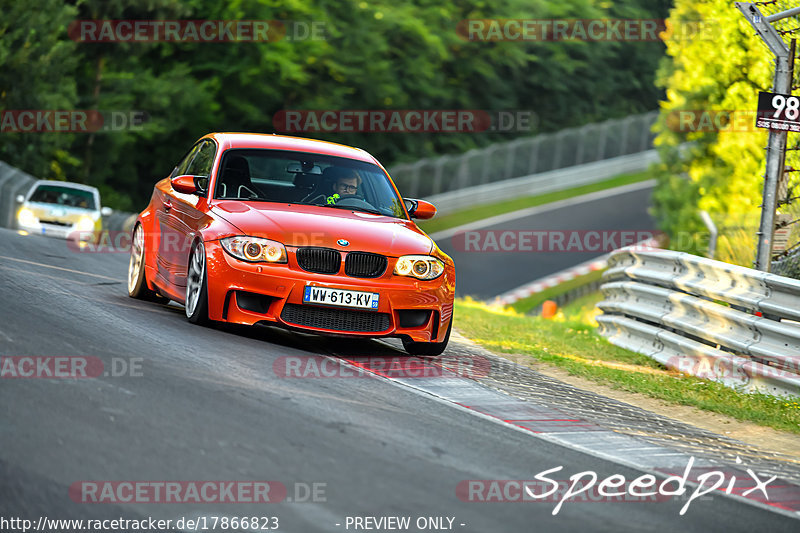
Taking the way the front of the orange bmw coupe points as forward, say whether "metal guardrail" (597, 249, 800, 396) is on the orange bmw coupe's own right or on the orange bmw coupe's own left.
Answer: on the orange bmw coupe's own left

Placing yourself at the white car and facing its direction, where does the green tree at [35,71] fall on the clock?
The green tree is roughly at 6 o'clock from the white car.

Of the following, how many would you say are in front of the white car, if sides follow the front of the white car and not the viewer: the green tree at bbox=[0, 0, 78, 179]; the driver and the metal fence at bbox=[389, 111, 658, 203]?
1

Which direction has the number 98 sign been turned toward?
toward the camera

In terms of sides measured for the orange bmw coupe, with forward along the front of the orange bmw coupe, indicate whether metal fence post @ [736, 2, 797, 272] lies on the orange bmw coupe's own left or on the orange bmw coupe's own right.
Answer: on the orange bmw coupe's own left

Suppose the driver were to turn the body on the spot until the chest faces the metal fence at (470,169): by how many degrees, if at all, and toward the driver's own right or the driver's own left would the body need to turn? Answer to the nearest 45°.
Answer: approximately 135° to the driver's own left

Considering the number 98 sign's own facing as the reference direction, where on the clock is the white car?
The white car is roughly at 4 o'clock from the number 98 sign.

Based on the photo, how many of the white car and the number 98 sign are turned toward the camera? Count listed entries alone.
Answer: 2

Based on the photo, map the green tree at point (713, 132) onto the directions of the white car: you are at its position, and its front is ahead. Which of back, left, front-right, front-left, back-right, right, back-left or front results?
left

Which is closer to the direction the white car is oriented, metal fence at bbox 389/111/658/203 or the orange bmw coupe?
the orange bmw coupe

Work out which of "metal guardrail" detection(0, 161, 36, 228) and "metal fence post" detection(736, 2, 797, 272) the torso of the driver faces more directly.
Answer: the metal fence post

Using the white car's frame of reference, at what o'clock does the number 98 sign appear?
The number 98 sign is roughly at 11 o'clock from the white car.

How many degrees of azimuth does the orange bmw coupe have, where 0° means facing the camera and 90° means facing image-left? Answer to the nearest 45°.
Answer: approximately 315°

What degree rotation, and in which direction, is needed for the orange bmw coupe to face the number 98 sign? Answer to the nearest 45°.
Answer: approximately 45° to its left
